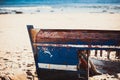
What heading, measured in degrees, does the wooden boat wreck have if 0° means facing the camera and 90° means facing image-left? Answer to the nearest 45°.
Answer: approximately 90°
